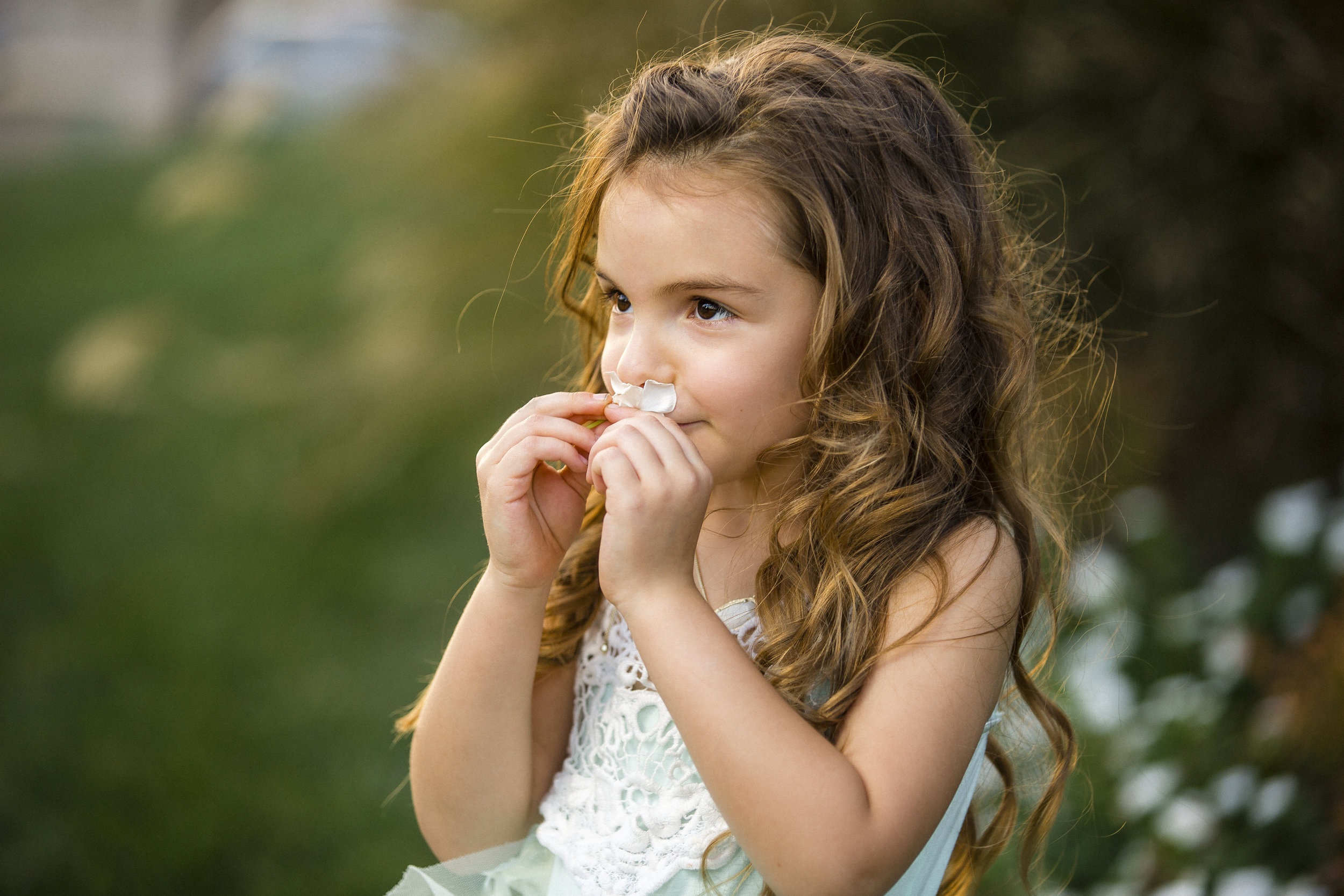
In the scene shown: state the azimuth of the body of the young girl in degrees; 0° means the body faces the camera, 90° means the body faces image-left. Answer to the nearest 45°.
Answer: approximately 45°

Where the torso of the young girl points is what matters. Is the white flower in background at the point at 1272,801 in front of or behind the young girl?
behind

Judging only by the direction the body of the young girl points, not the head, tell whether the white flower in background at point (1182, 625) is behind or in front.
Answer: behind

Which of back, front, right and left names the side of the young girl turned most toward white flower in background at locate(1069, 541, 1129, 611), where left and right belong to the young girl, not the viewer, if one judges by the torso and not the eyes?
back

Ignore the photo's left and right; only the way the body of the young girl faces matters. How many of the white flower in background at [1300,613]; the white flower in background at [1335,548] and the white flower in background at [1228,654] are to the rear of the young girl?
3

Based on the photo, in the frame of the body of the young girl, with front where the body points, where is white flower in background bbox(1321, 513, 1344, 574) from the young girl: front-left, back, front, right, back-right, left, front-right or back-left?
back

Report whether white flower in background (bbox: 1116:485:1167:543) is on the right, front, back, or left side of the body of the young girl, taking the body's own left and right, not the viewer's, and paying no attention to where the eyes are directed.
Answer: back

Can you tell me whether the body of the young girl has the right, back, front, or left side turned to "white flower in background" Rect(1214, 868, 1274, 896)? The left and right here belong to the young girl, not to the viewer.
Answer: back

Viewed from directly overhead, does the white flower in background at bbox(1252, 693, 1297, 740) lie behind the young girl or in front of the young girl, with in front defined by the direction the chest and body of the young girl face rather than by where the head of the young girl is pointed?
behind

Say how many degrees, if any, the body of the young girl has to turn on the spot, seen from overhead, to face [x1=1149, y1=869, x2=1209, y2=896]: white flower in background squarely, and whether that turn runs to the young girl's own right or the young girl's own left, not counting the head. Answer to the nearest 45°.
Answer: approximately 180°

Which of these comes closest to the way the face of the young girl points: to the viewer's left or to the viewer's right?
to the viewer's left

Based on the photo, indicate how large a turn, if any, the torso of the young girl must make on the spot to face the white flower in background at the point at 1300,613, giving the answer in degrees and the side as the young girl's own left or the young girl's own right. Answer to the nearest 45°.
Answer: approximately 180°

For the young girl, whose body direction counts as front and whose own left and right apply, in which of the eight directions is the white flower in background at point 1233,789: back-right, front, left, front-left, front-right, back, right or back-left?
back
